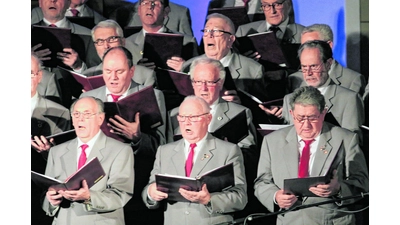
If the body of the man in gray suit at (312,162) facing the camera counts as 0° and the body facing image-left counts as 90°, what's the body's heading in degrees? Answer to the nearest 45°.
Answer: approximately 0°

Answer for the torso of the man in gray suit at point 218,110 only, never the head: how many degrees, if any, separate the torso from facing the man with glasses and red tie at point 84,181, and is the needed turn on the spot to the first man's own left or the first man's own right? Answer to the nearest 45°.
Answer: approximately 45° to the first man's own right

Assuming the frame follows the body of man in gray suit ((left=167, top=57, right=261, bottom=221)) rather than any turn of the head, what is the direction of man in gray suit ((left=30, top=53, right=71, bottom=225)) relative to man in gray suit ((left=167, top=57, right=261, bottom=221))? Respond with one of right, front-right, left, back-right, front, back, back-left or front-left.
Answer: front-right

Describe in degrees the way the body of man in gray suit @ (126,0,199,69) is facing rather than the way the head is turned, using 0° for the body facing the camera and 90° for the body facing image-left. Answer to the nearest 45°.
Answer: approximately 45°

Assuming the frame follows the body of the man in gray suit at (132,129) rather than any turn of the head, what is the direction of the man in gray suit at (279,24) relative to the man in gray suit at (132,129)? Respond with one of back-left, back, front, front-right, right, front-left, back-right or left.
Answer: back-left
